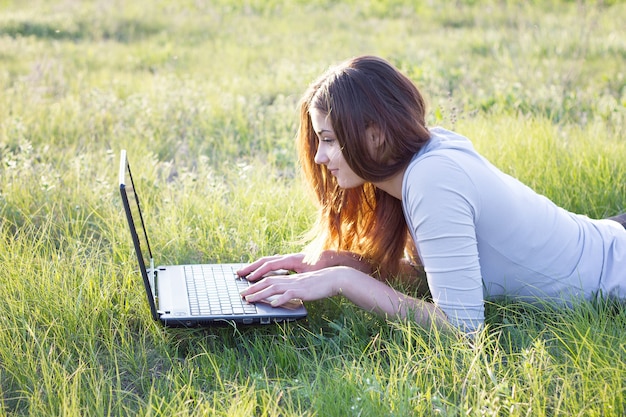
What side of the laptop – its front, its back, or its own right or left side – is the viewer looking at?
right

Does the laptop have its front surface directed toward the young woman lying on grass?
yes
